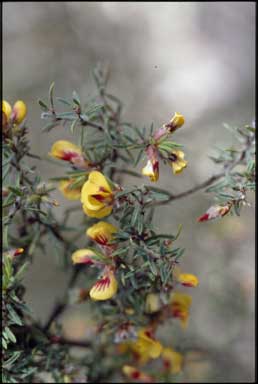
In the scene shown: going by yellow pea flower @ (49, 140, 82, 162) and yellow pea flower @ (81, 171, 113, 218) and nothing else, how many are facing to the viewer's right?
0

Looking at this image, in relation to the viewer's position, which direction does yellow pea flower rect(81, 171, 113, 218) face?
facing the viewer and to the left of the viewer

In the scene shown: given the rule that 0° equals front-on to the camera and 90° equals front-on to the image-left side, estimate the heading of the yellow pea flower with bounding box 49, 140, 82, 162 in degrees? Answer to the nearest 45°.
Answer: approximately 90°
